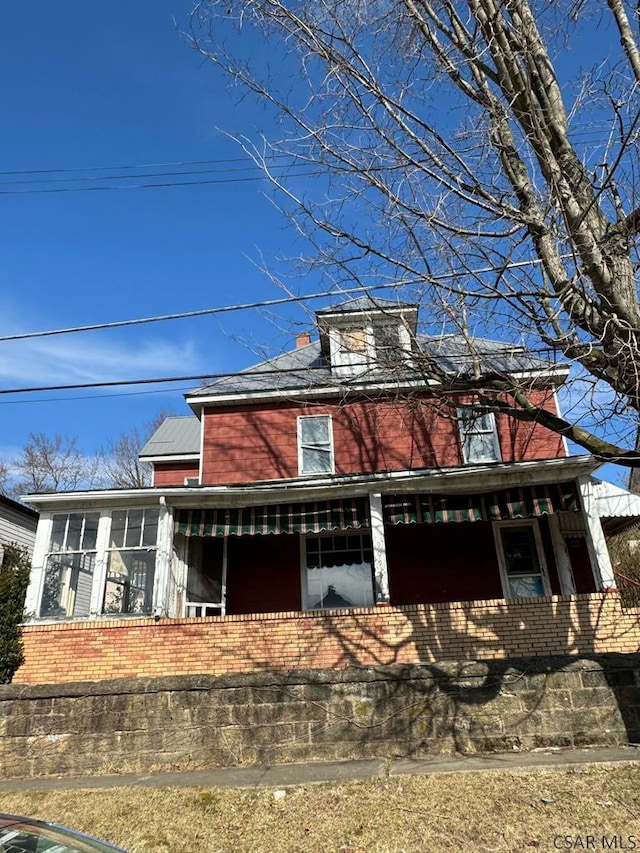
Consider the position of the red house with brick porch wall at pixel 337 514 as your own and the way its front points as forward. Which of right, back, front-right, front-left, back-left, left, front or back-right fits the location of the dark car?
front

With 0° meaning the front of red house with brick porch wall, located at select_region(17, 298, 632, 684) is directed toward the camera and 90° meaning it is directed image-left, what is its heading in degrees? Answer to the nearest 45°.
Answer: approximately 0°

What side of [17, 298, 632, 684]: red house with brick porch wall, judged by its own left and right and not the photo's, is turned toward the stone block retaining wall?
front

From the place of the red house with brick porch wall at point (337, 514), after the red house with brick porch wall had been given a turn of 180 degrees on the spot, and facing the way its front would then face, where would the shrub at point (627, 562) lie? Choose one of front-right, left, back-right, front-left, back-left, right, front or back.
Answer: front-right

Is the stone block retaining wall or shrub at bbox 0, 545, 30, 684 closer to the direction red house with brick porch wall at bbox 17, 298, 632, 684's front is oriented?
the stone block retaining wall

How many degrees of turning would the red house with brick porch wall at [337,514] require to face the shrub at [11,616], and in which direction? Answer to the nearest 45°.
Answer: approximately 90° to its right

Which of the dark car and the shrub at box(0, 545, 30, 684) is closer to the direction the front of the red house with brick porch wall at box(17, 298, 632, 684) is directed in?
the dark car
